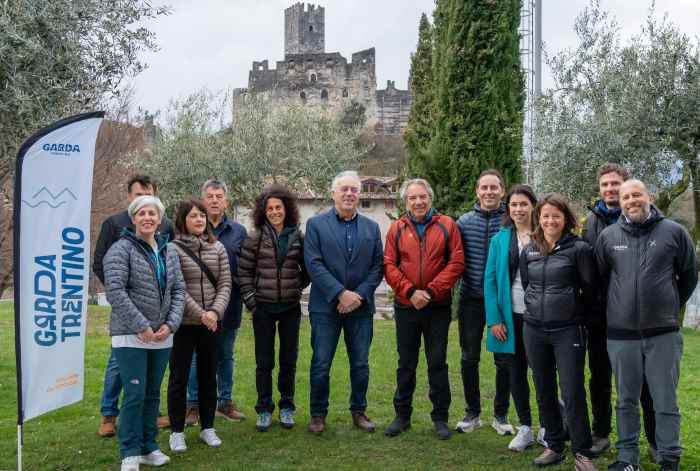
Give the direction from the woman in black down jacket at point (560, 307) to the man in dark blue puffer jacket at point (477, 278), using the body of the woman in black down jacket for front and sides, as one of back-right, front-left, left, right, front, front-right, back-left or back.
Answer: right

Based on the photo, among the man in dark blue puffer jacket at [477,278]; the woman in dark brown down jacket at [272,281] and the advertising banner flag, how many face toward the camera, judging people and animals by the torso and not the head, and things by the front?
3

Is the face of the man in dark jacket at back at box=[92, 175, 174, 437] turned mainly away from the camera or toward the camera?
toward the camera

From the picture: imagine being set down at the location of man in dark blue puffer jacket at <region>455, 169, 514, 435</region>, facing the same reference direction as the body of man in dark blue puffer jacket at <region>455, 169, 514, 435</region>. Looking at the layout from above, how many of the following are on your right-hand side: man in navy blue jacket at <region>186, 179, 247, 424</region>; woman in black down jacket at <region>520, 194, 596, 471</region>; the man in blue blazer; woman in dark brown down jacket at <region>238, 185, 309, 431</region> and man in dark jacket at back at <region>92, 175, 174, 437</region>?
4

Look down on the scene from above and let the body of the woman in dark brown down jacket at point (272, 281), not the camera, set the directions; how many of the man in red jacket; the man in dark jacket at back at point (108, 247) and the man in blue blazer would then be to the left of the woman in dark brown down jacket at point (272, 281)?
2

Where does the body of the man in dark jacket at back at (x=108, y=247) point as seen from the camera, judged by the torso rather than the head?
toward the camera

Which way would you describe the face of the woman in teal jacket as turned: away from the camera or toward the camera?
toward the camera

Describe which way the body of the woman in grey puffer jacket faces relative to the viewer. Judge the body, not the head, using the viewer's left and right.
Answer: facing the viewer and to the right of the viewer

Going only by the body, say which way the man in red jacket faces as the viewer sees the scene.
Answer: toward the camera

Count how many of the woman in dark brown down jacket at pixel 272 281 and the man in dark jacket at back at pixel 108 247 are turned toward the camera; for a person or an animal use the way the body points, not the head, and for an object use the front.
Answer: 2

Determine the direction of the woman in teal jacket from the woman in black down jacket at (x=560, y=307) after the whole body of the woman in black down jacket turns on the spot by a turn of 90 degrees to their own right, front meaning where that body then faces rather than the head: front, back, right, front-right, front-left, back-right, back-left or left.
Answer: front

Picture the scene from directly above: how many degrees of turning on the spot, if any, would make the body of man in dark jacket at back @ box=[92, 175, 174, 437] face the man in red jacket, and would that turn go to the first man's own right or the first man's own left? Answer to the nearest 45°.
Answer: approximately 90° to the first man's own left

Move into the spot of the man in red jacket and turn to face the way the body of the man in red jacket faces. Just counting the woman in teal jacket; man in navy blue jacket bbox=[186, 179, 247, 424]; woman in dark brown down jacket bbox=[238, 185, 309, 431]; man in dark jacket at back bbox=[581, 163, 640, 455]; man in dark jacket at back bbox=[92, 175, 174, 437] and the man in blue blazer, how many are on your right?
4

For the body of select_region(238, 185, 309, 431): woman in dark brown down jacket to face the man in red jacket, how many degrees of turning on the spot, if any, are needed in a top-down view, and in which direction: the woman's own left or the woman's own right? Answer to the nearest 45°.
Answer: approximately 90° to the woman's own left

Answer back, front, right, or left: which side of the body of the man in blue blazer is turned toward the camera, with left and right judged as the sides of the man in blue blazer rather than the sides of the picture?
front

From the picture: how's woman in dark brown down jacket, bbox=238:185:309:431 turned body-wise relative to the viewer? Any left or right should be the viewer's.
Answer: facing the viewer

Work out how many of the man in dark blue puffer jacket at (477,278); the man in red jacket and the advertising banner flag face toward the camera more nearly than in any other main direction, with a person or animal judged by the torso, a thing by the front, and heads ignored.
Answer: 3
